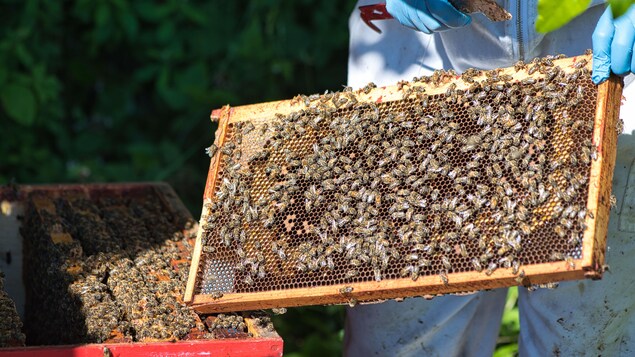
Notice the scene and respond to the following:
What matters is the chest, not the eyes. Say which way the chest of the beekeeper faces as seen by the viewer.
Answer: toward the camera

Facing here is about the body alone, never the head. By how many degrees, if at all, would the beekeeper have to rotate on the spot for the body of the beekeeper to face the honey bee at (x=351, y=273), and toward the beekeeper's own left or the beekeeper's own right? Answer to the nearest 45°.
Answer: approximately 45° to the beekeeper's own right

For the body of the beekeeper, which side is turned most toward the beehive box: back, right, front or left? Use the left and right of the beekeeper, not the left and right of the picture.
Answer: right

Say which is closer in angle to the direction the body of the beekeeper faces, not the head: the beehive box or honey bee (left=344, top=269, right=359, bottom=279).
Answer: the honey bee

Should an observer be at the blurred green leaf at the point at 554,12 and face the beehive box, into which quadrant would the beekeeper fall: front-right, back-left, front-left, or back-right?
front-right

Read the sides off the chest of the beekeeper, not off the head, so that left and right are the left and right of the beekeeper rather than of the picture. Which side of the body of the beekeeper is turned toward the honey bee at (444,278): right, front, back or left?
front

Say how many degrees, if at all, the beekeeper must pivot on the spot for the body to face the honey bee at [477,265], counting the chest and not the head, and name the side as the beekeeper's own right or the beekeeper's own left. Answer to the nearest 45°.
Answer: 0° — they already face it

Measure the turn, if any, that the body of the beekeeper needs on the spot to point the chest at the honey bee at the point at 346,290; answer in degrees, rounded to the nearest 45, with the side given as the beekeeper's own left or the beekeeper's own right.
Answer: approximately 45° to the beekeeper's own right

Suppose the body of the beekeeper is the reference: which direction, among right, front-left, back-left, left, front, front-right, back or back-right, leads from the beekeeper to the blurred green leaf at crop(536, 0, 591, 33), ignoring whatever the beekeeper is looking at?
front
